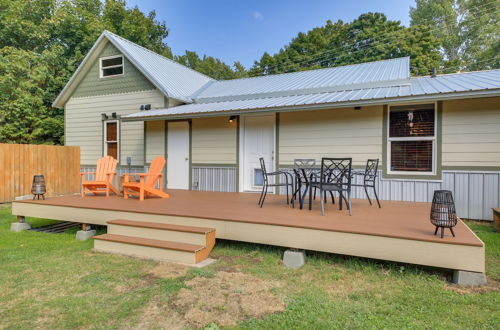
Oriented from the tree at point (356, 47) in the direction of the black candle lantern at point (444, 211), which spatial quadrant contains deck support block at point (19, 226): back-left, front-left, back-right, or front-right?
front-right

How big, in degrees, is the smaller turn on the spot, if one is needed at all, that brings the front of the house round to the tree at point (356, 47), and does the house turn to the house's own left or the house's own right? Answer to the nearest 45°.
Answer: approximately 135° to the house's own right

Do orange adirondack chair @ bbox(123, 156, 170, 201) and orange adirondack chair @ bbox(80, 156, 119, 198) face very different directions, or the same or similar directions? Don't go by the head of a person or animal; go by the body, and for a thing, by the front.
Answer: same or similar directions

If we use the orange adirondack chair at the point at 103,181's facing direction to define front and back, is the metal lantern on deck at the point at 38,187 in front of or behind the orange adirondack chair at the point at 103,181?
in front

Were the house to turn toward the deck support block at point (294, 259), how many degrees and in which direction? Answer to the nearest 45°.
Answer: approximately 45° to its left

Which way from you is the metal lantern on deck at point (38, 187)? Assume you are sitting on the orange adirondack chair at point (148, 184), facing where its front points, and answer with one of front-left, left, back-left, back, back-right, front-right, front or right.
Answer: front-right

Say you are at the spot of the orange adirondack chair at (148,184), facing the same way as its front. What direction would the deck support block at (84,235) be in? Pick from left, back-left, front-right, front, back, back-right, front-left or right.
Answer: front

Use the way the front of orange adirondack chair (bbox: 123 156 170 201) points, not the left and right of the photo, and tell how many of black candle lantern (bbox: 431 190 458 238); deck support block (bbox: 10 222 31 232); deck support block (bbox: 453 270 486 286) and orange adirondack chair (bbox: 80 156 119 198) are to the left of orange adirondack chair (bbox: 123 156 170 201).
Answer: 2

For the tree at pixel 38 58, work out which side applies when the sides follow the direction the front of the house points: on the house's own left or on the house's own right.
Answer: on the house's own right

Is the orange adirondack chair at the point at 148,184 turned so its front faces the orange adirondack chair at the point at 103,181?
no

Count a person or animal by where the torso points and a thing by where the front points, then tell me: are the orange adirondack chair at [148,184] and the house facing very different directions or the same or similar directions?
same or similar directions

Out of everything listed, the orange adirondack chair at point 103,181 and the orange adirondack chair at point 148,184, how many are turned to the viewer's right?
0

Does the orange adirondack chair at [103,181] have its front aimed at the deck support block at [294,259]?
no

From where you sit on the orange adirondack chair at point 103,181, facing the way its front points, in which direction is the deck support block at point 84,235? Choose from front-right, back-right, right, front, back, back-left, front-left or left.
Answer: front-left

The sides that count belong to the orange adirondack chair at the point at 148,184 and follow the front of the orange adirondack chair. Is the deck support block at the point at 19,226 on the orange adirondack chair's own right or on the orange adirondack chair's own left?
on the orange adirondack chair's own right

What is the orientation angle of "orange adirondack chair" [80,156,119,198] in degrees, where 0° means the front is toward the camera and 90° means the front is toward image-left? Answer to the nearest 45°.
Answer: approximately 45°

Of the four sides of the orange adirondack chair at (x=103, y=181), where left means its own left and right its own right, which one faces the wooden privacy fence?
right

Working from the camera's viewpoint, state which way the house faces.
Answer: facing the viewer and to the left of the viewer
